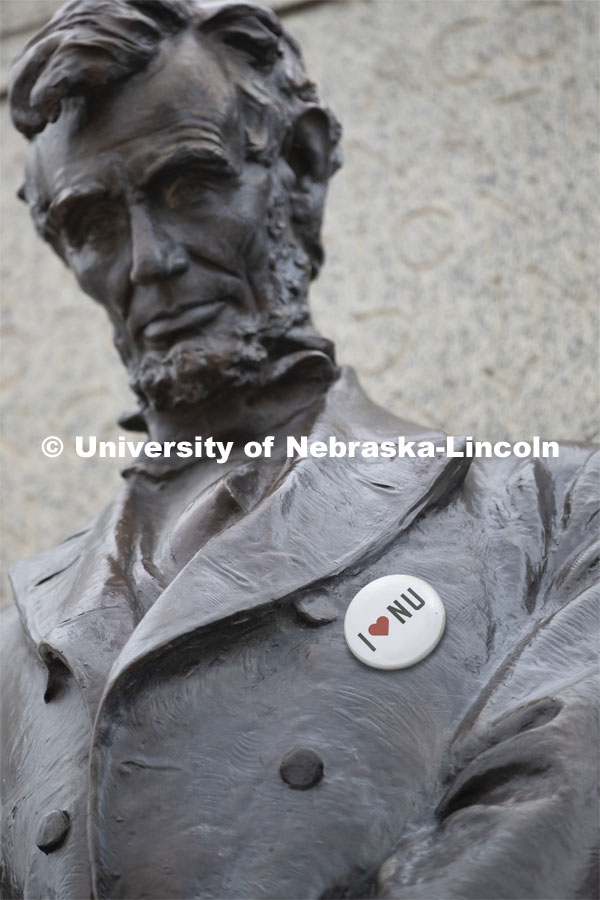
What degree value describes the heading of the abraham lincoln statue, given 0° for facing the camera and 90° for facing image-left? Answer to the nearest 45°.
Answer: approximately 45°
